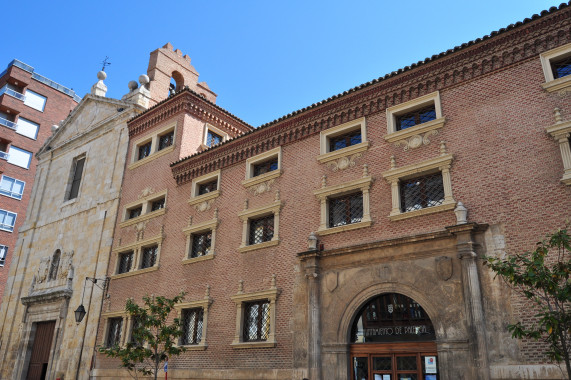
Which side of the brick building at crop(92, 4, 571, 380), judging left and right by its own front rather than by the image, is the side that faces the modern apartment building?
right

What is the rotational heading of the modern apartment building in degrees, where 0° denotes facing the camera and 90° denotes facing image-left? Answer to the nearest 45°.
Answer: approximately 315°

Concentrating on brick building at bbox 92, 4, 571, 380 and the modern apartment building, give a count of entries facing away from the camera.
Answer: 0

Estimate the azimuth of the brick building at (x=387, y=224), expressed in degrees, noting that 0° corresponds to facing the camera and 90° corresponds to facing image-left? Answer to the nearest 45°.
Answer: approximately 45°

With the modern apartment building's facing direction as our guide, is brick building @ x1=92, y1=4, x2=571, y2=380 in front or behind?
in front
